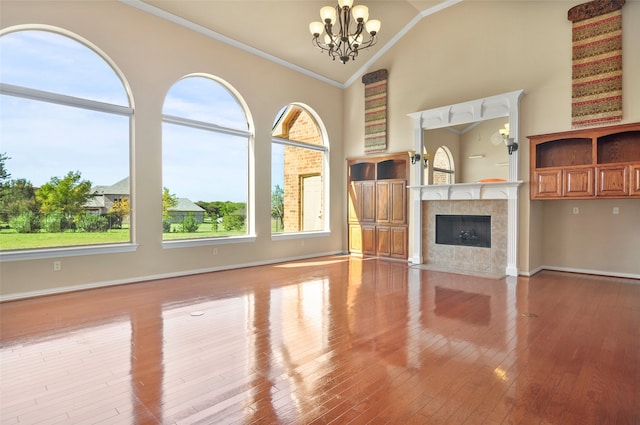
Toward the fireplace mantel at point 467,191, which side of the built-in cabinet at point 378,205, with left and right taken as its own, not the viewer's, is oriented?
left

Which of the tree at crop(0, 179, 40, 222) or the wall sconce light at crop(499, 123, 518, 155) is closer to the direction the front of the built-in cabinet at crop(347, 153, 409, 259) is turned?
the tree

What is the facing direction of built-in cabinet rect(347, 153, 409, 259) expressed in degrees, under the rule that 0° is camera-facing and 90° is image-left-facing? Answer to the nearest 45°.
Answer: approximately 45°

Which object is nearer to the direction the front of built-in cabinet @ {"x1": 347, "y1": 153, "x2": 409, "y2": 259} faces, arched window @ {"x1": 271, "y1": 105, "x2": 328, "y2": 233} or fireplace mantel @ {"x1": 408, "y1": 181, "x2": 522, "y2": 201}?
the arched window

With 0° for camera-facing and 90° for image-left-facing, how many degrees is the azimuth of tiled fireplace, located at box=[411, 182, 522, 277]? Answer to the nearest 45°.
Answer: approximately 45°

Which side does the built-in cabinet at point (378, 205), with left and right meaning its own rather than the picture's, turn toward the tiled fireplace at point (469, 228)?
left
